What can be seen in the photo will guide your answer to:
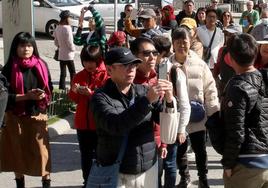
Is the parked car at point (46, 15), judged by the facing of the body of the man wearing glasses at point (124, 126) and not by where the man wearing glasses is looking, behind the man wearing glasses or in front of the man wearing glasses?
behind

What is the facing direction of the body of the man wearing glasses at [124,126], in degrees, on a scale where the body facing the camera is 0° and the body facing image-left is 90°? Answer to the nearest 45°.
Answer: approximately 315°

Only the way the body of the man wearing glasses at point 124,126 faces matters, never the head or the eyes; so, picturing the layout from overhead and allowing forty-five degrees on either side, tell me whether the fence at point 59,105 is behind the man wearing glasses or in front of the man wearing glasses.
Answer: behind

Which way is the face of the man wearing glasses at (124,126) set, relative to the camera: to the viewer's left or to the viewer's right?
to the viewer's right
